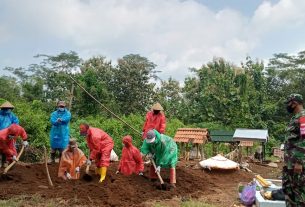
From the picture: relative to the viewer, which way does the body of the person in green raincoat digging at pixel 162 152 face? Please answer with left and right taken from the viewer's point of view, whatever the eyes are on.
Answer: facing the viewer and to the left of the viewer

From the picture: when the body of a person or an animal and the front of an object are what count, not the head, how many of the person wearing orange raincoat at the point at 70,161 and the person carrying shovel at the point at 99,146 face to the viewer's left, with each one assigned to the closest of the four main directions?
1

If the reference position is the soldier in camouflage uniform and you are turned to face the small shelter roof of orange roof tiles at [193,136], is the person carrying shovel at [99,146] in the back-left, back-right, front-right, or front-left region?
front-left

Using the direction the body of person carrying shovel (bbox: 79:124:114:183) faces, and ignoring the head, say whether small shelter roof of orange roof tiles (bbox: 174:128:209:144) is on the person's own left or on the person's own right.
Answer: on the person's own right

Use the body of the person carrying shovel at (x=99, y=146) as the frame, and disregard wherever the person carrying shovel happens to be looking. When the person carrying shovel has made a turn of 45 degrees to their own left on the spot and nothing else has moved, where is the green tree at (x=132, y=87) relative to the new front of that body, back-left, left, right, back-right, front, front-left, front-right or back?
back-right

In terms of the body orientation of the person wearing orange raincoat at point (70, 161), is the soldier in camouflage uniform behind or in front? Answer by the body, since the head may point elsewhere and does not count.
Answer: in front

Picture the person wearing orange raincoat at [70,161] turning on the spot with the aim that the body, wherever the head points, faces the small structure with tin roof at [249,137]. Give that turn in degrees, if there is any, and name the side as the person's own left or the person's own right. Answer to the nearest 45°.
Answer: approximately 135° to the person's own left

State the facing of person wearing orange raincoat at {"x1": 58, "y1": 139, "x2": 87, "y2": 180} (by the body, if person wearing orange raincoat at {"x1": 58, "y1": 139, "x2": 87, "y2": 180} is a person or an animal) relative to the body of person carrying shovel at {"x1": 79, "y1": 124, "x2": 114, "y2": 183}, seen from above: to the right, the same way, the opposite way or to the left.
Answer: to the left

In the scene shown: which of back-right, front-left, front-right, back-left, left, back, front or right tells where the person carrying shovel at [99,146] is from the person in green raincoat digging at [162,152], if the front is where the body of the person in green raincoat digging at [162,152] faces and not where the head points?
front-right

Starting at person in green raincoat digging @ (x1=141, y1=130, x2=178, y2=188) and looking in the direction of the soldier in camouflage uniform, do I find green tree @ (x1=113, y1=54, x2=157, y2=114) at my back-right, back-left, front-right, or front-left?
back-left

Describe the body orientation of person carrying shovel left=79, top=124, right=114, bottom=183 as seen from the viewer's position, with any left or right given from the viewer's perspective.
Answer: facing to the left of the viewer

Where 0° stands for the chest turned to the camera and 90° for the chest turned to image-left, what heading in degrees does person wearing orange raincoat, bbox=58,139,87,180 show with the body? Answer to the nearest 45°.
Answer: approximately 0°

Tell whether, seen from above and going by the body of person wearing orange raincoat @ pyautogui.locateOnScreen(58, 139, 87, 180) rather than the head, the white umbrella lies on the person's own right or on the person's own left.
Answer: on the person's own left

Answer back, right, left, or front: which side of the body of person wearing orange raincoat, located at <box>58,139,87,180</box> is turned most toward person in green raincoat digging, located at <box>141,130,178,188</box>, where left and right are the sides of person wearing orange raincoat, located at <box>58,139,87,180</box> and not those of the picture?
left

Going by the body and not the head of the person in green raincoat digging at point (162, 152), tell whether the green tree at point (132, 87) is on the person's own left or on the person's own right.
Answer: on the person's own right
